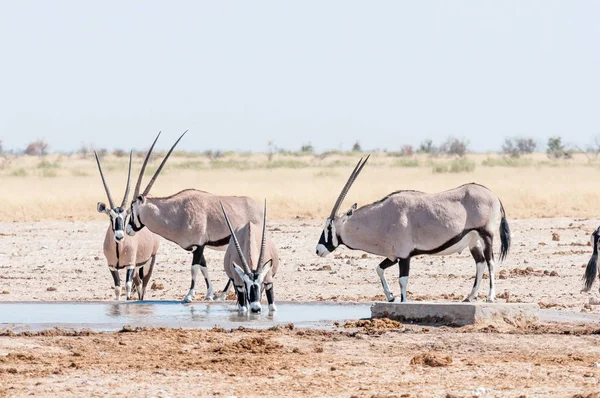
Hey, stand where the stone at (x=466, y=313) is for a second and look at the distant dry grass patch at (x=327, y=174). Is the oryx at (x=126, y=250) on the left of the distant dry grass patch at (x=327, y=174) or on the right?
left

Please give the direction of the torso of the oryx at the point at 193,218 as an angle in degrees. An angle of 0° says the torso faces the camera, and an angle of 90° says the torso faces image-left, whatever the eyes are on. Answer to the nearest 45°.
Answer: approximately 90°

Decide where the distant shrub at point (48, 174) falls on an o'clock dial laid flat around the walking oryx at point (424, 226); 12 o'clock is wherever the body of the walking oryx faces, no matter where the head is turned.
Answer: The distant shrub is roughly at 2 o'clock from the walking oryx.

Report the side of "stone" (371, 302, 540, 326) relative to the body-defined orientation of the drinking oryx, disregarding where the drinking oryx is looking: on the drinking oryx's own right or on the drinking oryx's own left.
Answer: on the drinking oryx's own left

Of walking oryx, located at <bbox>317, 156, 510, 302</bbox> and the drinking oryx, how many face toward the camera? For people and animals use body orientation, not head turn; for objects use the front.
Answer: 1

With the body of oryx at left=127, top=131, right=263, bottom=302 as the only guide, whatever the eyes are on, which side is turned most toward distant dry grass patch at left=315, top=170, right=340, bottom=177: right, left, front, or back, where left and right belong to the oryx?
right

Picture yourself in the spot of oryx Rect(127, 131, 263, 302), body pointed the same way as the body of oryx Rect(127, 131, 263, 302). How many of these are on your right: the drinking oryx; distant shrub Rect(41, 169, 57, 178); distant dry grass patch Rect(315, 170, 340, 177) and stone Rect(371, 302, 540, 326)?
2

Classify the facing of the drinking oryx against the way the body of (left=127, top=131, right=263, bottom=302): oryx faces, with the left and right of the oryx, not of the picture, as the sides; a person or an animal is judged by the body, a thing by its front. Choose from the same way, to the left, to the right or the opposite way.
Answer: to the left

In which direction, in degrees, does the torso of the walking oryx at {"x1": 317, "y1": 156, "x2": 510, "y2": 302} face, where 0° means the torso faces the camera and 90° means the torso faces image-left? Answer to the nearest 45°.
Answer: approximately 90°

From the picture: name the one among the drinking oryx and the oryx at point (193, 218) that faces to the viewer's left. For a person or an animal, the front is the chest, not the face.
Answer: the oryx

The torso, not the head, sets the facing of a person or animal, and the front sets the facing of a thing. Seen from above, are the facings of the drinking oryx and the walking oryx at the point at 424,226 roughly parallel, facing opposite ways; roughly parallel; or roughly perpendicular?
roughly perpendicular

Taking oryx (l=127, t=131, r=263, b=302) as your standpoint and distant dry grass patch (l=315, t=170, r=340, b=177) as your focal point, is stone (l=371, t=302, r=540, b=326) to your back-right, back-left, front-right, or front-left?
back-right
